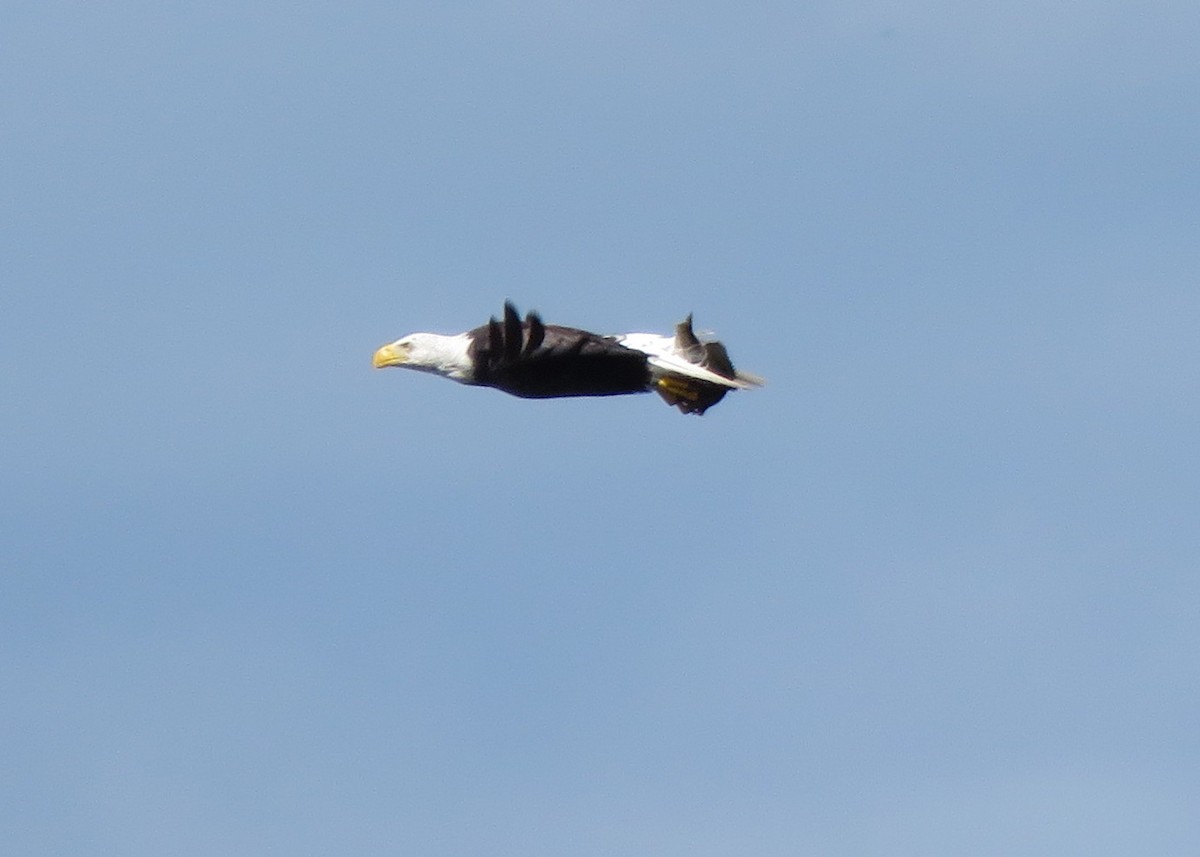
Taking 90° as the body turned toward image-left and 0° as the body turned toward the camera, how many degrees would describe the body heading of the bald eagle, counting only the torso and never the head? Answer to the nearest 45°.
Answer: approximately 90°
